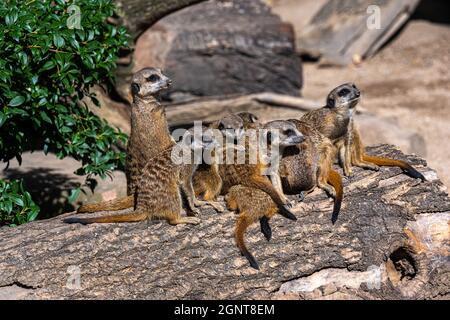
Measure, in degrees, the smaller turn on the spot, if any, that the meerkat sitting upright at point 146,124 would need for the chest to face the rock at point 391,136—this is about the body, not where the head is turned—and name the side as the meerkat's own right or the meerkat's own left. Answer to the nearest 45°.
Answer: approximately 45° to the meerkat's own left

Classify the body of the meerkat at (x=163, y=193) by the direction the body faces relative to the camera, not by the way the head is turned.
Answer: to the viewer's right
